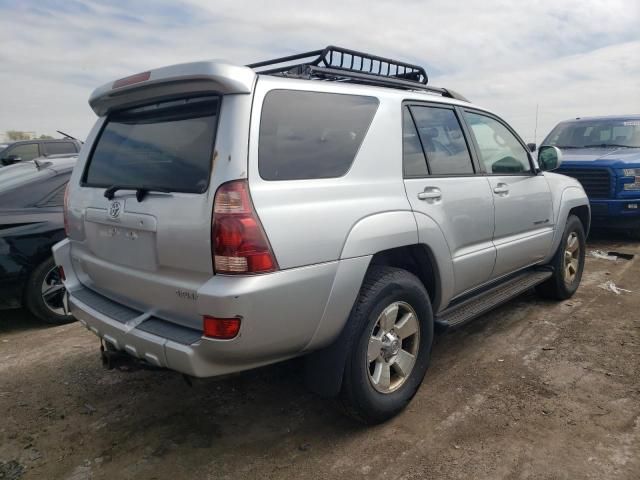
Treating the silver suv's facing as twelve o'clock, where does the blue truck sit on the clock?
The blue truck is roughly at 12 o'clock from the silver suv.

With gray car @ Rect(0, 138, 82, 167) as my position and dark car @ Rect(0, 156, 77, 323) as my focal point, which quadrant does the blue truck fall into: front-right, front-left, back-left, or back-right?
front-left

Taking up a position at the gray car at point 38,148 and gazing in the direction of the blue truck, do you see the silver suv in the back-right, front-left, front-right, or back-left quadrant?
front-right

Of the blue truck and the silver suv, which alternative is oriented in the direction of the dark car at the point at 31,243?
the blue truck

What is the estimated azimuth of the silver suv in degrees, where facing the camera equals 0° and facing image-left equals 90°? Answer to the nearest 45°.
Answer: approximately 225°

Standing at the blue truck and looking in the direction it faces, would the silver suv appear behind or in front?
in front

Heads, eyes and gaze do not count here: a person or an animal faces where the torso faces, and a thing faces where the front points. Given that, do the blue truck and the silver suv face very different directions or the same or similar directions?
very different directions

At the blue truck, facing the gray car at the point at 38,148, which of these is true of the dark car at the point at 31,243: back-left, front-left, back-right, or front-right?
front-left

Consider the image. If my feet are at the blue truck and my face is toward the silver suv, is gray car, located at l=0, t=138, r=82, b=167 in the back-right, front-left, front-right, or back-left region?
front-right

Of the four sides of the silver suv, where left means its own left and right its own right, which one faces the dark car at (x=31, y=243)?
left

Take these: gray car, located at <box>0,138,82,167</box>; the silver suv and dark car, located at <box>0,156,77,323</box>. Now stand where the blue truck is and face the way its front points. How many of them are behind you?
0

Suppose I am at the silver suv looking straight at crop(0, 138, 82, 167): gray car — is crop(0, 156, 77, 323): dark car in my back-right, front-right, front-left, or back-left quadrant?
front-left

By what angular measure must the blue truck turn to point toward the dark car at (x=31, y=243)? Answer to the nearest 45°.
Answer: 0° — it already faces it

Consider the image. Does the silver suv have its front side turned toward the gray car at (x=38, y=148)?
no
